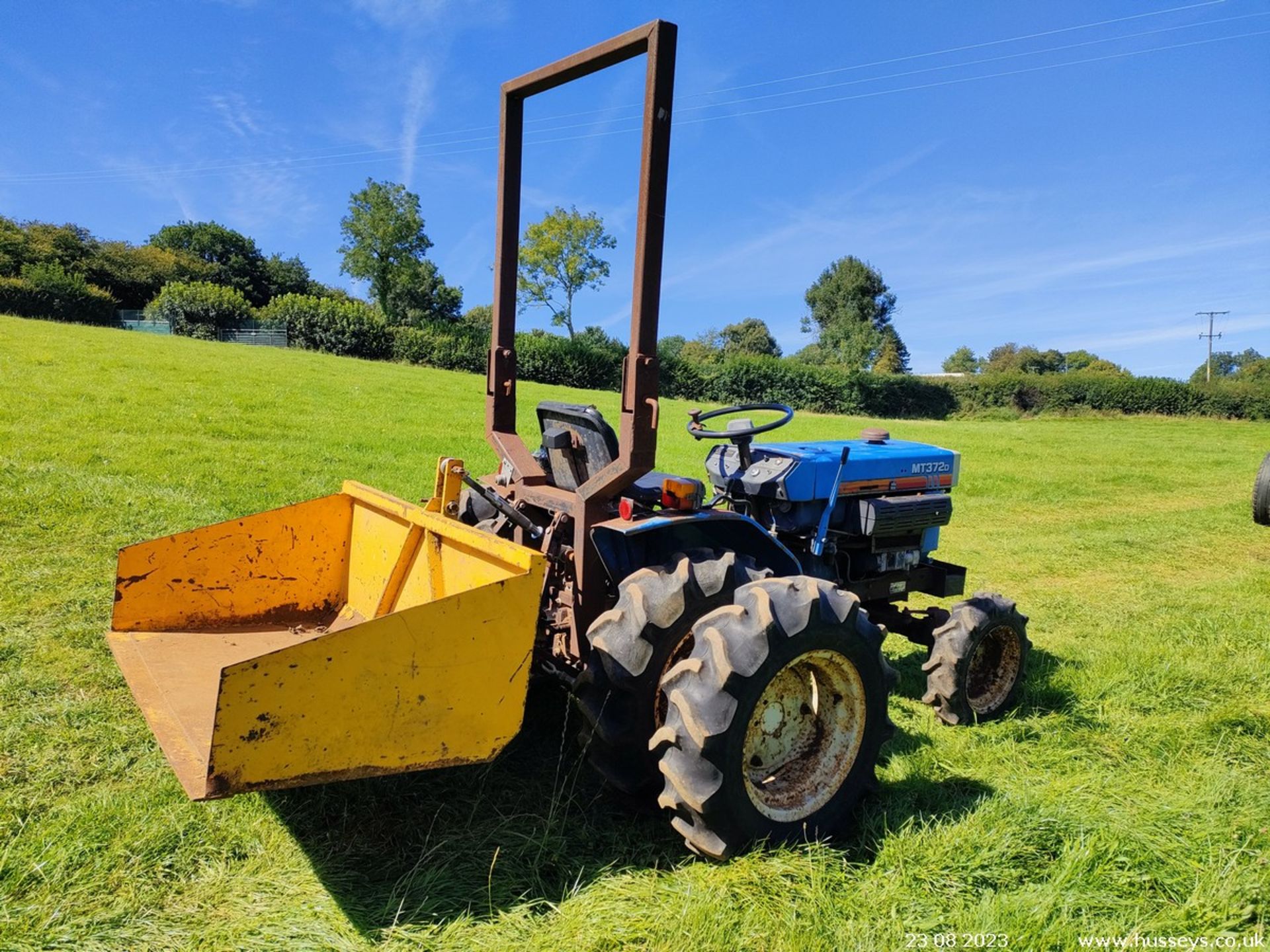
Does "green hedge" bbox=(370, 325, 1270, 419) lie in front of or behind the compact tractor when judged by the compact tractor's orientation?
in front

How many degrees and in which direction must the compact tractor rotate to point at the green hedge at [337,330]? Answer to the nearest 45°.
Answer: approximately 45° to its left

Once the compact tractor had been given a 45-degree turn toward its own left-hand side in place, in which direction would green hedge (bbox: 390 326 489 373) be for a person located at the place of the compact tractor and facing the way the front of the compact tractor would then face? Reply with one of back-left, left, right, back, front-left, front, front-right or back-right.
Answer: front

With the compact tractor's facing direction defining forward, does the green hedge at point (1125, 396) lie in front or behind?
in front

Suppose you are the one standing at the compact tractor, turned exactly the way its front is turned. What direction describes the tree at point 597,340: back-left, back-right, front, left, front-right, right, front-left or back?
front-left

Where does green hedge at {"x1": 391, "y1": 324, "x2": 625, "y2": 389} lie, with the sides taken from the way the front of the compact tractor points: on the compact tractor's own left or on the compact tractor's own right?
on the compact tractor's own left

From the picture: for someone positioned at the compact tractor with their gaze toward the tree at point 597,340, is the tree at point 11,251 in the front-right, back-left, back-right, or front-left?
front-left

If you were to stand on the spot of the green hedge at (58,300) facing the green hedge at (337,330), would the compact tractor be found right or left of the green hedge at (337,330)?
right

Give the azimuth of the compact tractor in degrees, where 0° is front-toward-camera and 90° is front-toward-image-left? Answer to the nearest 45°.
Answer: approximately 225°

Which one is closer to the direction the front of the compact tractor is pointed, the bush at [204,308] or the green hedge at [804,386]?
the green hedge

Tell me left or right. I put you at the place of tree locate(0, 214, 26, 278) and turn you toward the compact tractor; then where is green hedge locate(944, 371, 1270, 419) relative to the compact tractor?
left

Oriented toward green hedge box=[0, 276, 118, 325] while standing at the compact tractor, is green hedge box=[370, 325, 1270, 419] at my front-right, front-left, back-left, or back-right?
front-right

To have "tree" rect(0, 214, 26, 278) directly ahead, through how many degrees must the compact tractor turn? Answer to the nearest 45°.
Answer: approximately 90° to its left
